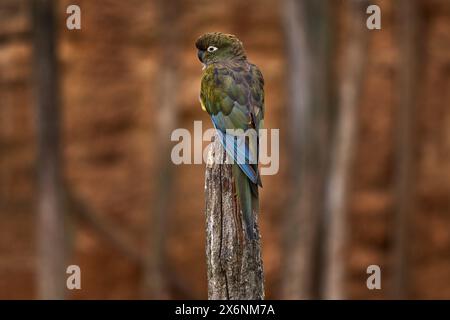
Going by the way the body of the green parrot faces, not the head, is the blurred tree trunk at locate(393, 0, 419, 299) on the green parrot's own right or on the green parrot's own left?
on the green parrot's own right

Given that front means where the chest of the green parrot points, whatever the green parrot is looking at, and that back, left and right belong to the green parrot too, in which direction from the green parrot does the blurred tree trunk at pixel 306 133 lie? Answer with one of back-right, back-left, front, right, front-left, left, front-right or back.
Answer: front-right

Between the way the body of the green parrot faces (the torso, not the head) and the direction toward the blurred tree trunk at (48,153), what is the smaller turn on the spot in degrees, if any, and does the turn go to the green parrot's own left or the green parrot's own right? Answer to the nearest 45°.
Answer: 0° — it already faces it

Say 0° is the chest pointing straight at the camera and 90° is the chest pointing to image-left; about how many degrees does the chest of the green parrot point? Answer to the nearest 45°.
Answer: approximately 135°

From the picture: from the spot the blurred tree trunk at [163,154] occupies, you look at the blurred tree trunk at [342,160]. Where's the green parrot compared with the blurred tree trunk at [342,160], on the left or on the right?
right

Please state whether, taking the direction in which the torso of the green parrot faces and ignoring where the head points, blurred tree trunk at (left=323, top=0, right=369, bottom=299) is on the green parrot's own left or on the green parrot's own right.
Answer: on the green parrot's own right
